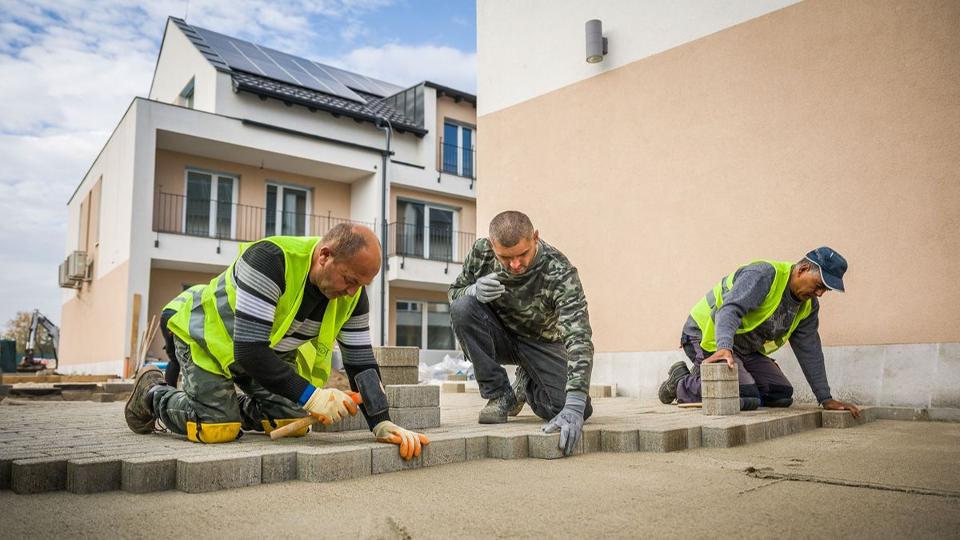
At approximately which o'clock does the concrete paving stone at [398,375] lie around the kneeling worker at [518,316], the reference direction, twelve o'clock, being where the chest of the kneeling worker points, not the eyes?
The concrete paving stone is roughly at 3 o'clock from the kneeling worker.

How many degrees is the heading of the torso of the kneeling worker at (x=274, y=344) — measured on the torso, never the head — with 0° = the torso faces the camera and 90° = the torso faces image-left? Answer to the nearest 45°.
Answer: approximately 315°

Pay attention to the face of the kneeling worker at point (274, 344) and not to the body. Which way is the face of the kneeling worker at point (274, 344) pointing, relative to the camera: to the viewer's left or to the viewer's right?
to the viewer's right

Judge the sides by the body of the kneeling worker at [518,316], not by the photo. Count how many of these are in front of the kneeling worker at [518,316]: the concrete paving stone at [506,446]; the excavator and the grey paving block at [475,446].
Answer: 2
